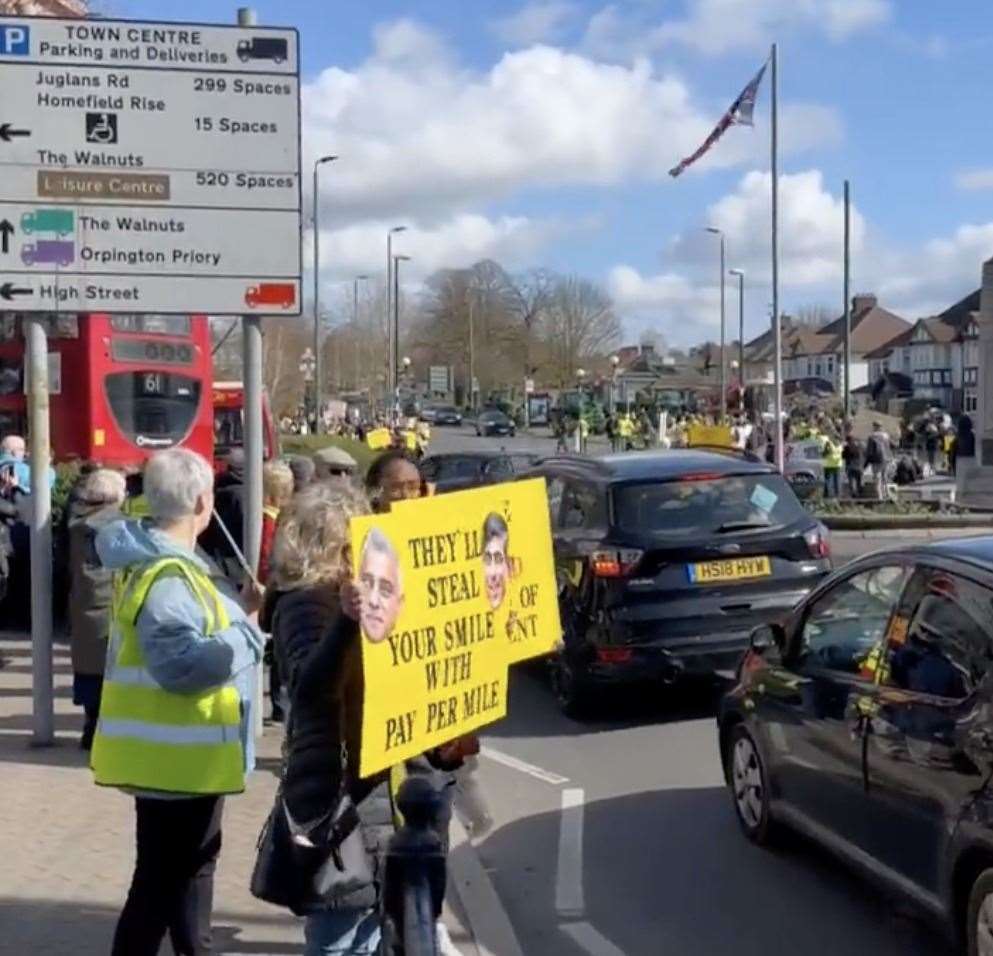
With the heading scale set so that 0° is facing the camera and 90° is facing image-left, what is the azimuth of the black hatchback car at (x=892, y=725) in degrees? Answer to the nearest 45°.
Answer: approximately 135°

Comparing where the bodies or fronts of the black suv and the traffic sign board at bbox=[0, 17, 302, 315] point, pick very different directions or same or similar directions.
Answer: very different directions

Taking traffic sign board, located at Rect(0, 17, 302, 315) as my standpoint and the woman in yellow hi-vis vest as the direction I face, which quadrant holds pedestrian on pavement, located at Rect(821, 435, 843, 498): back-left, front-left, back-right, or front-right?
back-left

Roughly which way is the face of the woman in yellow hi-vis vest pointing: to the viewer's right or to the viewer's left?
to the viewer's right

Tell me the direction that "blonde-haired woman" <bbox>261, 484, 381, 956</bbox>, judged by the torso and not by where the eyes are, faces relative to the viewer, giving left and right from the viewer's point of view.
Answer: facing away from the viewer and to the right of the viewer

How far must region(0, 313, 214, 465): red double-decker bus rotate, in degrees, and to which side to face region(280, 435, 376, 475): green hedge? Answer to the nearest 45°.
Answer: approximately 45° to its right

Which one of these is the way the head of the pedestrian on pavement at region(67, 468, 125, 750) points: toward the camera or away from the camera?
away from the camera

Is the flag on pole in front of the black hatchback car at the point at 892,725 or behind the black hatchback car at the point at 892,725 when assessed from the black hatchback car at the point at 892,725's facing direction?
in front

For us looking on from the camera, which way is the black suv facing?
facing away from the viewer and to the left of the viewer

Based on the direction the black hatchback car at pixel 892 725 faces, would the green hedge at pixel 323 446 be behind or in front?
in front

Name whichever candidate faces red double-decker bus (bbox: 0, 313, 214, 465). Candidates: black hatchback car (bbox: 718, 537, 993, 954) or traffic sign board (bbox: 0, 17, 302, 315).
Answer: the black hatchback car
